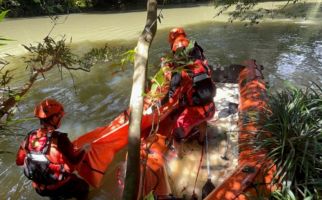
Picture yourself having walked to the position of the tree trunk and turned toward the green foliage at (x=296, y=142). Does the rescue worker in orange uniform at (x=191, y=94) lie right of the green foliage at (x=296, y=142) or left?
left

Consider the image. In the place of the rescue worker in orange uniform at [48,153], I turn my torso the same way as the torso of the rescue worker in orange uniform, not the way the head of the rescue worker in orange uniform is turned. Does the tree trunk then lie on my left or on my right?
on my right

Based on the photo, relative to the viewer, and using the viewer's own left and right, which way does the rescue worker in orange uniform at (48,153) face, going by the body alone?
facing away from the viewer and to the right of the viewer
